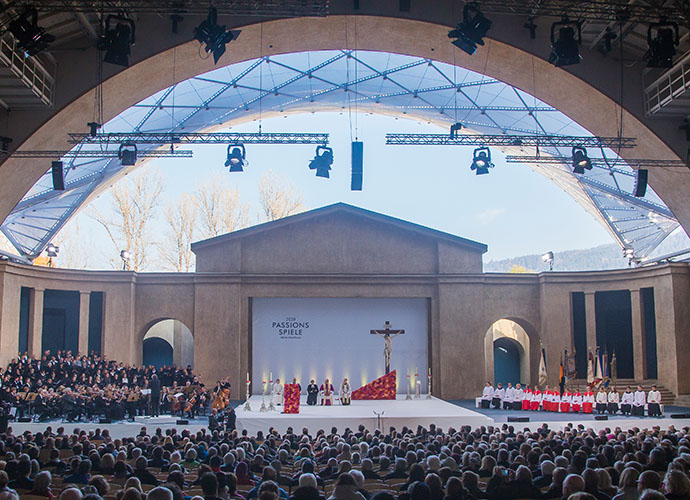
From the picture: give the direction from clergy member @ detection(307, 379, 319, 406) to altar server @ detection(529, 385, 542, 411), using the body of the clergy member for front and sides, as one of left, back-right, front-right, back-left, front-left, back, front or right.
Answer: left

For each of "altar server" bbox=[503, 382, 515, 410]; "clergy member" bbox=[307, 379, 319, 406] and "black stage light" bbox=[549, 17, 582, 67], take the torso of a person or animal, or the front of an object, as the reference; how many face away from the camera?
1

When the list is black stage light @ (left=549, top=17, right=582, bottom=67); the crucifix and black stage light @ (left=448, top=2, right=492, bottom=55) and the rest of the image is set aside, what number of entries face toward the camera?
1

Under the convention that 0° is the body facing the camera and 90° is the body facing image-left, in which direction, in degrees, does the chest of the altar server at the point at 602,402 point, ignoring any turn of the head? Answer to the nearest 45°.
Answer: approximately 45°

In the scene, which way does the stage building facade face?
toward the camera

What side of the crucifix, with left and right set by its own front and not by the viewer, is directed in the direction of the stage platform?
front

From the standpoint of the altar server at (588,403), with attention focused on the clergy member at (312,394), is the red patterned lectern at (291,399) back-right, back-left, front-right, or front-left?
front-left

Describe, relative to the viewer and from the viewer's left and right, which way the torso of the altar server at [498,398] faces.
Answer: facing the viewer and to the left of the viewer

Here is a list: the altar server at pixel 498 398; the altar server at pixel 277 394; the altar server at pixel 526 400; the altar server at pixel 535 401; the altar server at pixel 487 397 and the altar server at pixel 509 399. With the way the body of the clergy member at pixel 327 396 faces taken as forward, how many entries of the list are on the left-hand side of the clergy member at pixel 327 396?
5

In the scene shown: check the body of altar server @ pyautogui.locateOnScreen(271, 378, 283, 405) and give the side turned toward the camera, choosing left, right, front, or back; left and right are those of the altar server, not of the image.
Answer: front

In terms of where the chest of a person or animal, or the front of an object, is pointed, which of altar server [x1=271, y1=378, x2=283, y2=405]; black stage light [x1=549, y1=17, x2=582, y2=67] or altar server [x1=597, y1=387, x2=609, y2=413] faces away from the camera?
the black stage light

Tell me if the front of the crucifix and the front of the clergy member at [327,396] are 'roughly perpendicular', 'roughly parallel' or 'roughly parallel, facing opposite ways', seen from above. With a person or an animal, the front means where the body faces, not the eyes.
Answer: roughly parallel

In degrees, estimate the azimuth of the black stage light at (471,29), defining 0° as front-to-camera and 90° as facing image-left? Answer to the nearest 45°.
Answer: approximately 135°

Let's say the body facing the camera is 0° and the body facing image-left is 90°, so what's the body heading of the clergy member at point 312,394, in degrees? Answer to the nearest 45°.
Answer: approximately 0°

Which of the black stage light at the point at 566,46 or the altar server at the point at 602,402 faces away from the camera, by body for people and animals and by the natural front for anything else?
the black stage light

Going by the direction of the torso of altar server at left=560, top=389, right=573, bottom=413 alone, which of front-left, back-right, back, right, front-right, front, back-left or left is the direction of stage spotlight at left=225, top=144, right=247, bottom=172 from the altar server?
front
